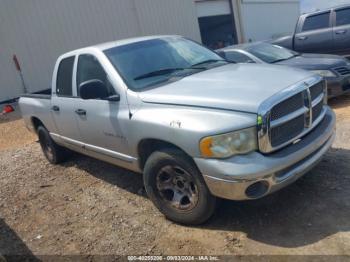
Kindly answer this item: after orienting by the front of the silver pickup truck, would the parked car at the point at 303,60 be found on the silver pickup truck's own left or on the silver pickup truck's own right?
on the silver pickup truck's own left

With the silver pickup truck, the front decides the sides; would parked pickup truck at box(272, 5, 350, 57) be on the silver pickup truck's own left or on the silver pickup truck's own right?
on the silver pickup truck's own left

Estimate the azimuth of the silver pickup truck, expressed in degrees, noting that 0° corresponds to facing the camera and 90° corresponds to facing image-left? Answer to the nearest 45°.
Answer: approximately 315°

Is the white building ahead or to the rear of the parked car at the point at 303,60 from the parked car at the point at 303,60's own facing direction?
to the rear

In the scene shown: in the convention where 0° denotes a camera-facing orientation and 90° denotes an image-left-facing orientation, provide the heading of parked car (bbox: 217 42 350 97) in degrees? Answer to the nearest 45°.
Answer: approximately 315°

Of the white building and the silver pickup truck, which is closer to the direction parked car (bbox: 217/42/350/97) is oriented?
the silver pickup truck

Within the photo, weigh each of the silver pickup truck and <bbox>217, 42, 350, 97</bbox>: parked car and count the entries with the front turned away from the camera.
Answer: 0

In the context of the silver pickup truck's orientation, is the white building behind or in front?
behind
